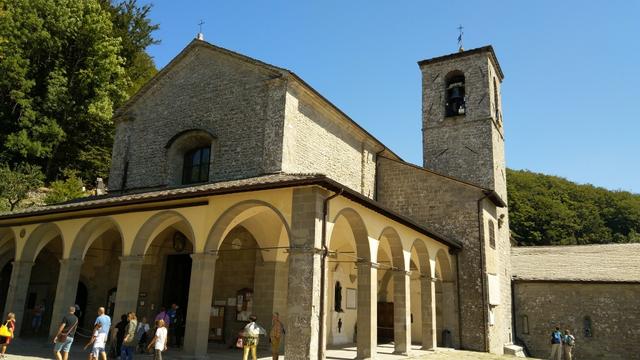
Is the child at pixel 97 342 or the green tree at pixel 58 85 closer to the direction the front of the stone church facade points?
the child

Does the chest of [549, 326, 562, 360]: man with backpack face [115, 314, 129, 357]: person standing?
no

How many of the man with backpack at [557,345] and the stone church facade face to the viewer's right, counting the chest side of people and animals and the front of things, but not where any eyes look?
0

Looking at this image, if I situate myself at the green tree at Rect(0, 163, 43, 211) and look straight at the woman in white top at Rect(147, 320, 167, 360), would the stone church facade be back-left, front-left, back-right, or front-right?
front-left

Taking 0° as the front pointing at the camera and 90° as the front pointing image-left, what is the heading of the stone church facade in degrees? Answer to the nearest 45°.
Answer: approximately 45°

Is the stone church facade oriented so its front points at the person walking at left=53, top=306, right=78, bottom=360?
yes
